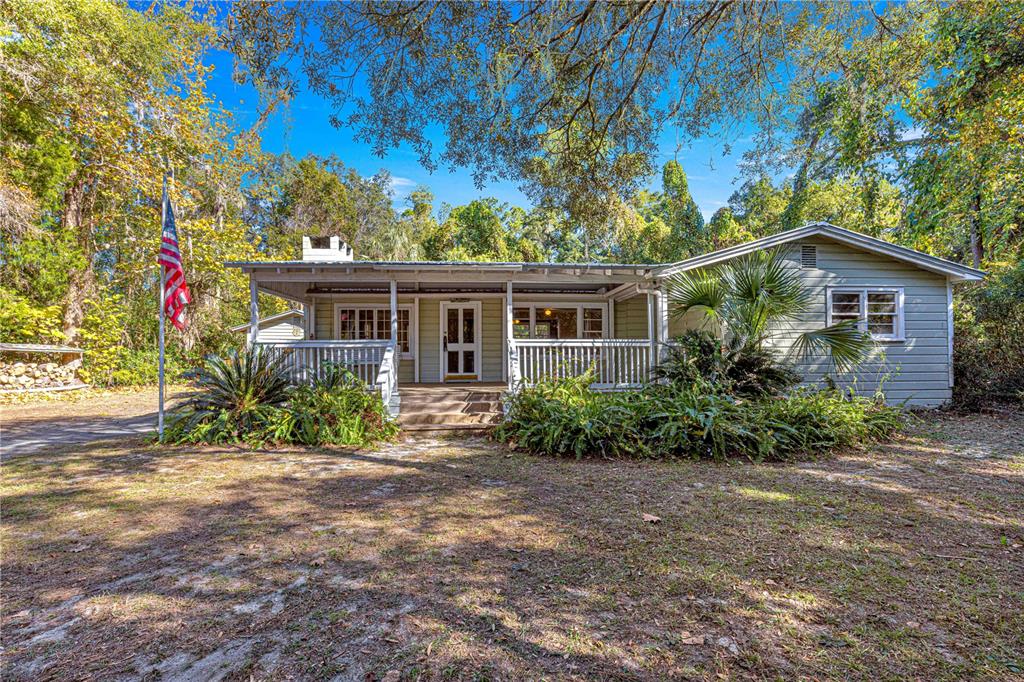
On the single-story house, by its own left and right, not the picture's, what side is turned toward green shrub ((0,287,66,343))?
right

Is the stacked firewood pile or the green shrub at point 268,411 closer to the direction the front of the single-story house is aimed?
the green shrub

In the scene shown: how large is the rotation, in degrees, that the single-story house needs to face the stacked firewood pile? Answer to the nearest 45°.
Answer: approximately 90° to its right

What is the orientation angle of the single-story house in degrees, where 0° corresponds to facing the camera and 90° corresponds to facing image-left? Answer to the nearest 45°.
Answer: approximately 0°

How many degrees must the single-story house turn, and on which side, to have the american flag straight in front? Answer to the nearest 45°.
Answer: approximately 45° to its right

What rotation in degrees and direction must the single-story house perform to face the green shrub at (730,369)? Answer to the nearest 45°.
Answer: approximately 45° to its left

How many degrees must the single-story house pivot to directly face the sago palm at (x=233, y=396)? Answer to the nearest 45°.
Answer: approximately 45° to its right
